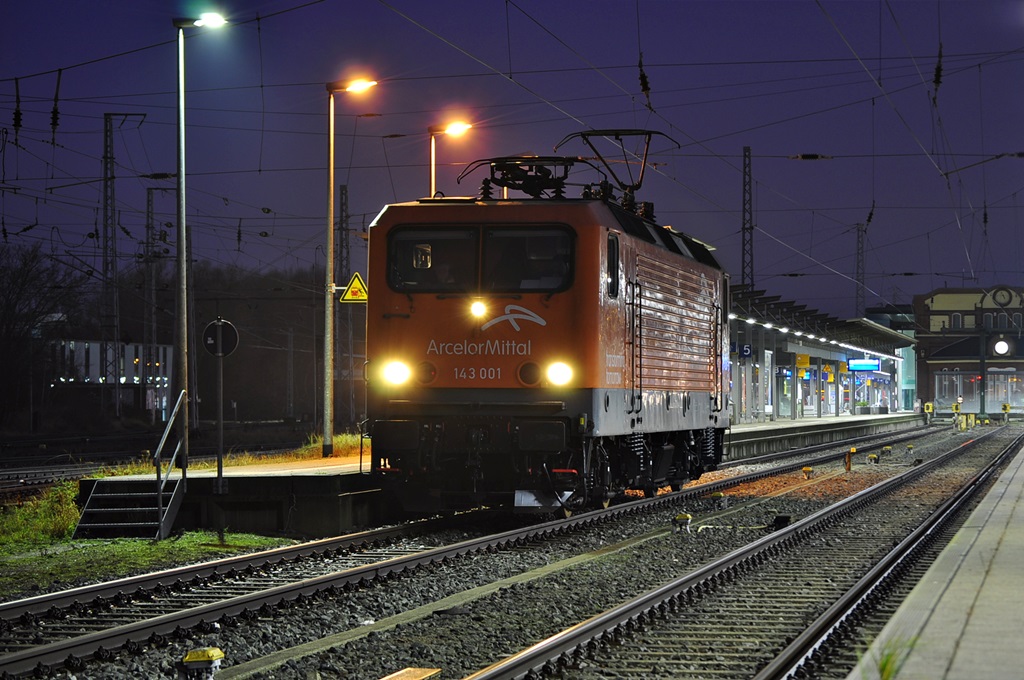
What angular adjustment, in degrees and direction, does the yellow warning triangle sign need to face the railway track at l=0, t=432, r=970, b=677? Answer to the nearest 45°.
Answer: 0° — it already faces it

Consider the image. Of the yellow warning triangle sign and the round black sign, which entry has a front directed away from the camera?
the round black sign

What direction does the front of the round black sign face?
away from the camera

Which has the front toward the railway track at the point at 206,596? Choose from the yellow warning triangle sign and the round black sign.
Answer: the yellow warning triangle sign

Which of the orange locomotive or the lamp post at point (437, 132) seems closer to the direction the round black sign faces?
the lamp post

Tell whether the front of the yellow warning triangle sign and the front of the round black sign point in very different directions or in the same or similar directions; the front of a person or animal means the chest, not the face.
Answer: very different directions

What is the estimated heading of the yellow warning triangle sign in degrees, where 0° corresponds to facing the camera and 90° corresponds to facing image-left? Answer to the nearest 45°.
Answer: approximately 0°

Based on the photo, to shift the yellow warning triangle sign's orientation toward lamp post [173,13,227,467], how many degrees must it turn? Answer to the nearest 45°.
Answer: approximately 45° to its right
